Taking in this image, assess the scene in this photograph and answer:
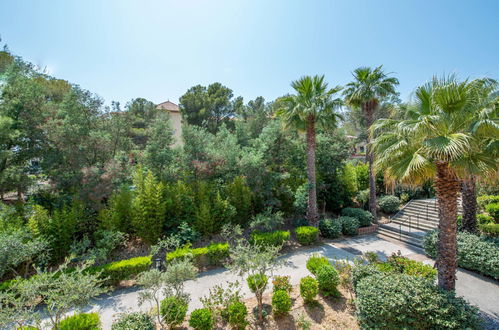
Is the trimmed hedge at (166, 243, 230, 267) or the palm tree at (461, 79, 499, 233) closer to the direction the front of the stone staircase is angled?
the trimmed hedge

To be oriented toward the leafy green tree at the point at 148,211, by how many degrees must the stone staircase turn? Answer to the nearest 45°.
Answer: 0° — it already faces it

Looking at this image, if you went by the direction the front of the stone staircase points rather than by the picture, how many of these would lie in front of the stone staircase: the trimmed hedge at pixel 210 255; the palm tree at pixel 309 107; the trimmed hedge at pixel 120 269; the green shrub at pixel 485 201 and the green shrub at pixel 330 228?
4

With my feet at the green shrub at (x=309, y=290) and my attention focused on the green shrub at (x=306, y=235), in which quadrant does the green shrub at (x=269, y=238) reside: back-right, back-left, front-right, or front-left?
front-left

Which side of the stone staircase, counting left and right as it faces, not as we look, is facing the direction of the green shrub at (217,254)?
front

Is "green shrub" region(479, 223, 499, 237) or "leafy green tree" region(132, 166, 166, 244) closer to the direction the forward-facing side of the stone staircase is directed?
the leafy green tree

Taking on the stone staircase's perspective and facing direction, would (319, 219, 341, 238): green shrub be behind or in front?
in front

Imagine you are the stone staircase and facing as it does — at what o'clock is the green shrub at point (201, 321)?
The green shrub is roughly at 11 o'clock from the stone staircase.

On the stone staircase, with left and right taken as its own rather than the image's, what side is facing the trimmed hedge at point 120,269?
front

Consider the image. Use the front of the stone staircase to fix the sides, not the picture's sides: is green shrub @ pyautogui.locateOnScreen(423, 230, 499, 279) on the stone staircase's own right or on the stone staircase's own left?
on the stone staircase's own left

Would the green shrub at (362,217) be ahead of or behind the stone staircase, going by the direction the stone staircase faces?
ahead

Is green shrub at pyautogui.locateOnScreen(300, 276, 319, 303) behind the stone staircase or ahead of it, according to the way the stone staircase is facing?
ahead

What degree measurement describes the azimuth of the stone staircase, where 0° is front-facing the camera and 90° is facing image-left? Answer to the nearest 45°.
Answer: approximately 45°

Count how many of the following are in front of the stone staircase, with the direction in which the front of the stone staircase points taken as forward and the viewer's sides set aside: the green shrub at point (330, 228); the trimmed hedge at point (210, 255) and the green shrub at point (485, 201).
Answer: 2

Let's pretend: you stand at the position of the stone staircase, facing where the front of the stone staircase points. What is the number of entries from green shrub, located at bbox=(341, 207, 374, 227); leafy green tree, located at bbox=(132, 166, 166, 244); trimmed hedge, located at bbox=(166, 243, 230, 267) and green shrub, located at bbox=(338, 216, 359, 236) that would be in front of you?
4

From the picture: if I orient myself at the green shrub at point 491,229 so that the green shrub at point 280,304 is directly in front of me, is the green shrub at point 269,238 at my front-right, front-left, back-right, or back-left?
front-right

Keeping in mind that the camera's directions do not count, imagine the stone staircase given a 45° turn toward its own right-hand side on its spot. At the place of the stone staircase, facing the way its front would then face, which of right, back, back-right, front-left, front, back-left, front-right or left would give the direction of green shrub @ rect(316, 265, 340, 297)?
left

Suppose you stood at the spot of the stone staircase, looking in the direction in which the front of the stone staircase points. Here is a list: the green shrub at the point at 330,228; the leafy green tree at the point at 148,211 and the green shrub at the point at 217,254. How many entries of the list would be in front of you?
3
